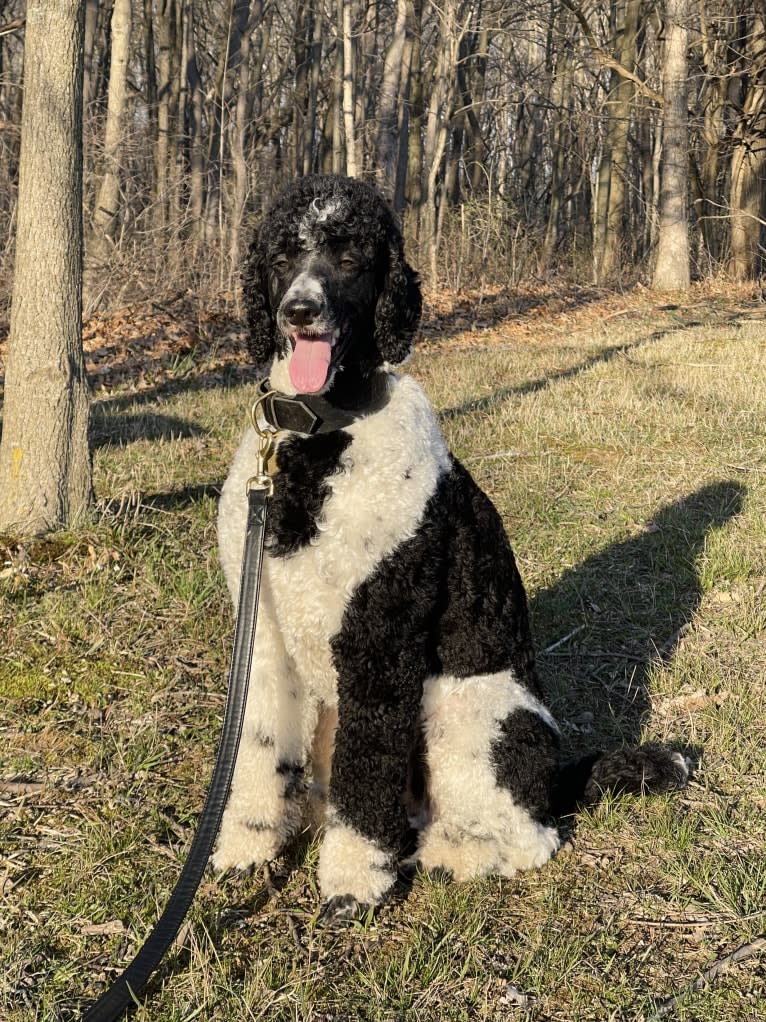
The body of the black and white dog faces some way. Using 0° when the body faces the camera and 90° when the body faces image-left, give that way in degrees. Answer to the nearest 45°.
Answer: approximately 45°

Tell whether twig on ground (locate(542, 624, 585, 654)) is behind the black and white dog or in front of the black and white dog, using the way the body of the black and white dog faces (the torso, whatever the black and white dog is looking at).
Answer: behind

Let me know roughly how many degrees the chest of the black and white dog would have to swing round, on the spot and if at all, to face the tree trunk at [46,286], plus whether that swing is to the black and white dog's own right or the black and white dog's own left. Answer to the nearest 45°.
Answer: approximately 90° to the black and white dog's own right

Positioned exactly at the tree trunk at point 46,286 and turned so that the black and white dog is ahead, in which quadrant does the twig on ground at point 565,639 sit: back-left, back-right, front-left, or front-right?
front-left

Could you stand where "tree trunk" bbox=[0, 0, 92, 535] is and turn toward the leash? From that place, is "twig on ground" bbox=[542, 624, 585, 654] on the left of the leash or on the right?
left
